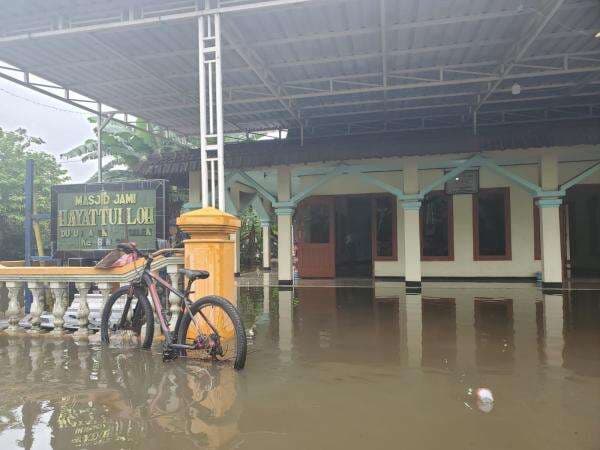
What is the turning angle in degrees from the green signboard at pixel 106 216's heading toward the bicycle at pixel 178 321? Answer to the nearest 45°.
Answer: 0° — it already faces it

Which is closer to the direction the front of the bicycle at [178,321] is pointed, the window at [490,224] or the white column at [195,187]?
the white column

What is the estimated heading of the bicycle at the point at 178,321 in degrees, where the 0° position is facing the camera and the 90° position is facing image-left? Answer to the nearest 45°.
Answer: approximately 135°

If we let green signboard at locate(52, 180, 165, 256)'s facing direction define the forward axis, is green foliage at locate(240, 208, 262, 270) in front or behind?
behind

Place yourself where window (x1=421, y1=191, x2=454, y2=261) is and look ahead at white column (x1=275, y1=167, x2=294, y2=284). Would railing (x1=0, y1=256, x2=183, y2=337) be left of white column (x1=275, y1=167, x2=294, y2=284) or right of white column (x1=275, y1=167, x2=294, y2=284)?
left

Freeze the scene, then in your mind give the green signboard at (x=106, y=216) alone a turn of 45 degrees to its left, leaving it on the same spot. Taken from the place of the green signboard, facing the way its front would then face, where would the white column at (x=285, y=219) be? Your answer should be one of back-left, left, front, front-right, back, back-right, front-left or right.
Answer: left

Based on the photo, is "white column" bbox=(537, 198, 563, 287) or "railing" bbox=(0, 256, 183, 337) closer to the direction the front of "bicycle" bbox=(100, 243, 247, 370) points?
the railing

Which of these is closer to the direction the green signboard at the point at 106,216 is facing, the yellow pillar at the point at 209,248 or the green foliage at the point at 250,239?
the yellow pillar

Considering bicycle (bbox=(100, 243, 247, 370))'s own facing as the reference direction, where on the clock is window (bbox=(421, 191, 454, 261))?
The window is roughly at 3 o'clock from the bicycle.

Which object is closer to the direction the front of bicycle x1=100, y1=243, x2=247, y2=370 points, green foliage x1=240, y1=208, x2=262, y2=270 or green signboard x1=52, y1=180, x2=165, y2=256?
the green signboard

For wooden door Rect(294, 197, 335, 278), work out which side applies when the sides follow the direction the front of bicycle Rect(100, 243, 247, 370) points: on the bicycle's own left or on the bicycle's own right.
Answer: on the bicycle's own right

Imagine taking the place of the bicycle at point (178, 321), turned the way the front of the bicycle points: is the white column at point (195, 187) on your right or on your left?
on your right

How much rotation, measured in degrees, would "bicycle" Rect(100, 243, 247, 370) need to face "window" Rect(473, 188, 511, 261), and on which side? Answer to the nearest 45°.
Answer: approximately 90° to its right

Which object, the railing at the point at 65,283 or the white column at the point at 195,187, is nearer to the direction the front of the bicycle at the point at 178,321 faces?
the railing
